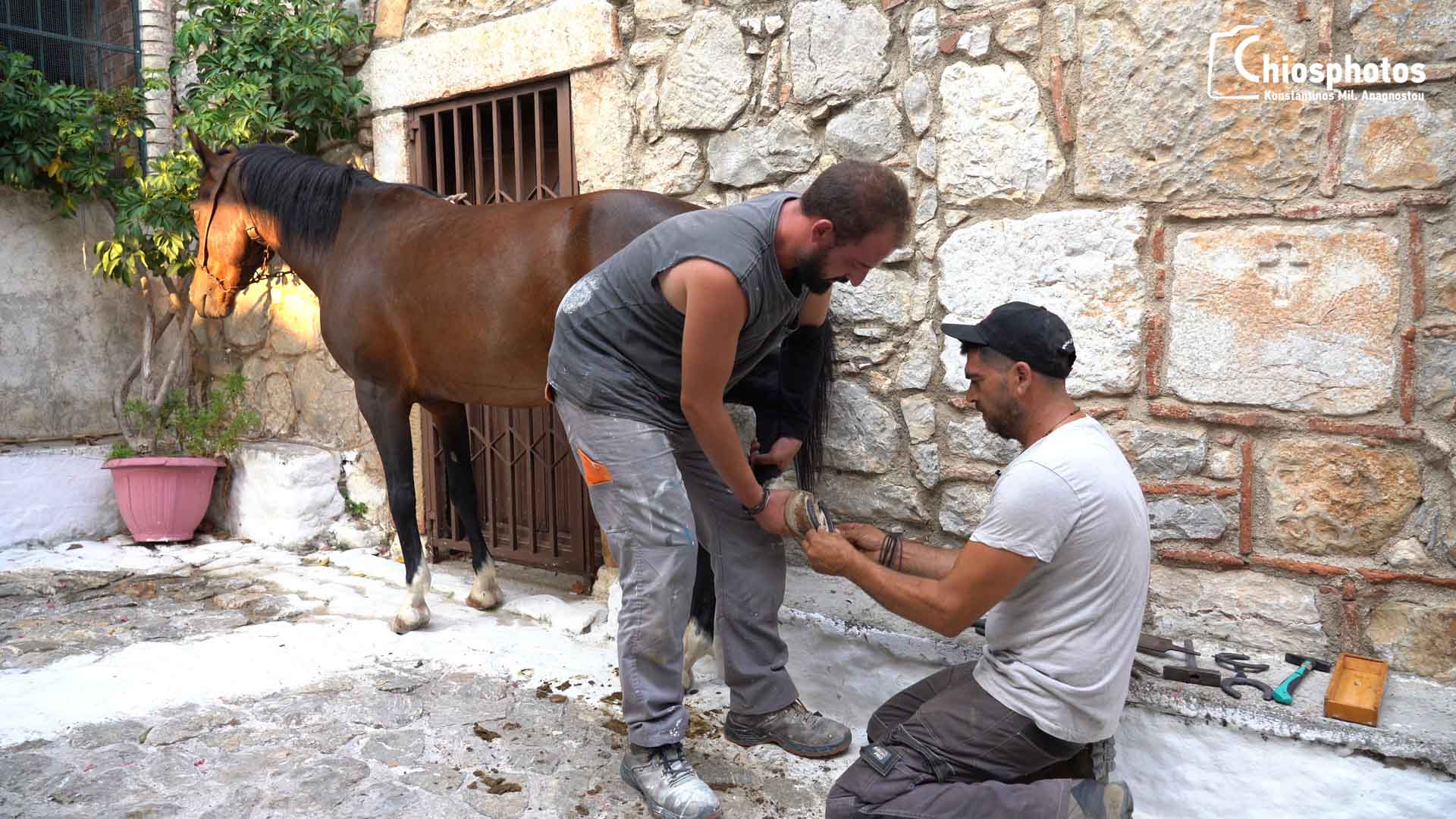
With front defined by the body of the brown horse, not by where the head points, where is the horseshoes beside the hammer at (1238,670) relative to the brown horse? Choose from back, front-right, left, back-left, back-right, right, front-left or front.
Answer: back-left

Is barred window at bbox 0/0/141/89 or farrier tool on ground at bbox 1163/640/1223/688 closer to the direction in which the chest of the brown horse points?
the barred window

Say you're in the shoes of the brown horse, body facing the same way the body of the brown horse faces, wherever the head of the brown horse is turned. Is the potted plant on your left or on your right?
on your right

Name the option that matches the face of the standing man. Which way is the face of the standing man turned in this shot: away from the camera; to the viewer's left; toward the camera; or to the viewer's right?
to the viewer's right

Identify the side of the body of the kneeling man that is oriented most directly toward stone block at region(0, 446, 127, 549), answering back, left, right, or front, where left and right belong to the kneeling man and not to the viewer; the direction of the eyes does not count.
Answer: front

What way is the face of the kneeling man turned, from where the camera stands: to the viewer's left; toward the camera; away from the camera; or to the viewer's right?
to the viewer's left

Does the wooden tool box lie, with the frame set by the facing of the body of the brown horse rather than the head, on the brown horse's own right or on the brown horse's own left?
on the brown horse's own left

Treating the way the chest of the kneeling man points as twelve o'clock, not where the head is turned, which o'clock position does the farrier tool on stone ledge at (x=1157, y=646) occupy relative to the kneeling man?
The farrier tool on stone ledge is roughly at 4 o'clock from the kneeling man.

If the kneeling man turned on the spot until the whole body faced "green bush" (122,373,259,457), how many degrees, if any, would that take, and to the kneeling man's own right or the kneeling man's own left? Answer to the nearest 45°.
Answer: approximately 45° to the kneeling man's own right

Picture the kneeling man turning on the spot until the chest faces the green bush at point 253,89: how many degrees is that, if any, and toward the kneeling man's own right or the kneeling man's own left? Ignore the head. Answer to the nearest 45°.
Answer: approximately 45° to the kneeling man's own right

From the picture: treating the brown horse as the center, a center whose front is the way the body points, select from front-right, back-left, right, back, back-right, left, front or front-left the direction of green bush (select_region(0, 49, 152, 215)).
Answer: front-right

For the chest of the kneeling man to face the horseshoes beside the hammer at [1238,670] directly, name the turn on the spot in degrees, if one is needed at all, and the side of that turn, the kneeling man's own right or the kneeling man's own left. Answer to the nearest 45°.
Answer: approximately 135° to the kneeling man's own right

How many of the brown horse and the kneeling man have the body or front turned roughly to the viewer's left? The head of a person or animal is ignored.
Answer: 2

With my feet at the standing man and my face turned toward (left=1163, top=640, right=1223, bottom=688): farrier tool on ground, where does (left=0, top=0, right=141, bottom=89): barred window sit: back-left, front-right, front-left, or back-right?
back-left

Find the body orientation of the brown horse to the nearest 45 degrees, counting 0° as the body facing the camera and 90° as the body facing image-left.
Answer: approximately 90°

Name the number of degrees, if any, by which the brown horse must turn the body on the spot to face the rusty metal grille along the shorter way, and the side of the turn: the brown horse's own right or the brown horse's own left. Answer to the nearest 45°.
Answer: approximately 135° to the brown horse's own right

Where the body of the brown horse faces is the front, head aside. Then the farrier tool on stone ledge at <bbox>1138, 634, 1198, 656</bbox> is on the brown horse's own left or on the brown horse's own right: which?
on the brown horse's own left

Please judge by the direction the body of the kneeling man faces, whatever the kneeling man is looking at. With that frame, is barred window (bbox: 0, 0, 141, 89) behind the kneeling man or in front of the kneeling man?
in front

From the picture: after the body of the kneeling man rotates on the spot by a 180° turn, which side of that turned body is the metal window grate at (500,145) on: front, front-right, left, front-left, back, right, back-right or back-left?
back-left

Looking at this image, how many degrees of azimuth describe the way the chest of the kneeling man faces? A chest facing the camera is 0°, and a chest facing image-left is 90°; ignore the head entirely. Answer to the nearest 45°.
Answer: approximately 90°
